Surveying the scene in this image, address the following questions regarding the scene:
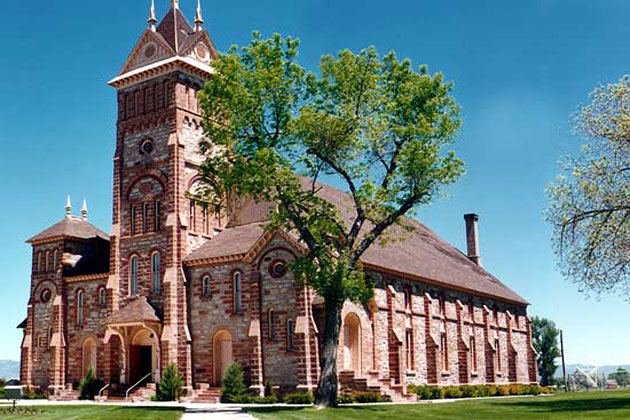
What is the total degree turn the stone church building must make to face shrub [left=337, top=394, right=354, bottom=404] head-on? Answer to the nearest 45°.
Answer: approximately 90° to its left

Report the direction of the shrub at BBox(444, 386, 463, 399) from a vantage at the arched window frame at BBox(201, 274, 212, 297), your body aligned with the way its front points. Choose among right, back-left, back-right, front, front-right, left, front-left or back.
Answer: back-left

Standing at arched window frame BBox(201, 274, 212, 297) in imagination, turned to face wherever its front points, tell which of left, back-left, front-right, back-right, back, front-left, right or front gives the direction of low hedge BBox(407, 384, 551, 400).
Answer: back-left

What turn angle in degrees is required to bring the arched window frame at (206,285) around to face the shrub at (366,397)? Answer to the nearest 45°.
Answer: approximately 90° to its left

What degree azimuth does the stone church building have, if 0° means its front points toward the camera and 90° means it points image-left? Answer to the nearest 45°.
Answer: approximately 45°

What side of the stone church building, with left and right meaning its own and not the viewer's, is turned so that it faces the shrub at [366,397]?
left
